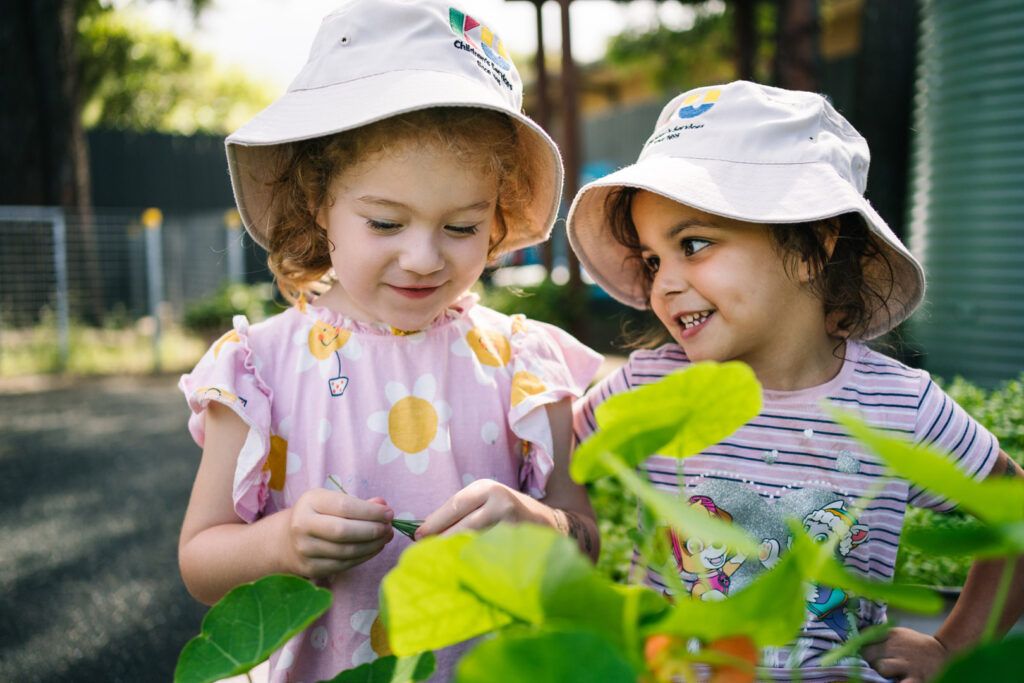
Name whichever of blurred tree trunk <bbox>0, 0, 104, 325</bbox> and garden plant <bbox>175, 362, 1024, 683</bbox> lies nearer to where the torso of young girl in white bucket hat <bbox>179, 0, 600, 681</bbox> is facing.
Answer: the garden plant

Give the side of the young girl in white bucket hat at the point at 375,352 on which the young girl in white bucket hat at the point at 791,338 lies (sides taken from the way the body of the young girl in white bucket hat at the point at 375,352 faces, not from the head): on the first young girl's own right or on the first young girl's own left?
on the first young girl's own left

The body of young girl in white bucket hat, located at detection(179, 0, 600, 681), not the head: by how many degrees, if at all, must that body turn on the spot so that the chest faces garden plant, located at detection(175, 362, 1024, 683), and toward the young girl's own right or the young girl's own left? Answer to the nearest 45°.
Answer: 0° — they already face it

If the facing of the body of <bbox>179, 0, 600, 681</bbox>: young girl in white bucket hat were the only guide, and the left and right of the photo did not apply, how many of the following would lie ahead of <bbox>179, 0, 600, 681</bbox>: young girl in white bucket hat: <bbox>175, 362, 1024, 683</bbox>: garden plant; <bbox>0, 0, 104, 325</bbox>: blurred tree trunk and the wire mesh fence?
1

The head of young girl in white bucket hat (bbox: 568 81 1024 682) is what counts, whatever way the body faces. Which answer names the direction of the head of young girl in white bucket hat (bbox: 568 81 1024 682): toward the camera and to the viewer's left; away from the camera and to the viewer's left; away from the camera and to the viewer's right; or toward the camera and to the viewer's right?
toward the camera and to the viewer's left

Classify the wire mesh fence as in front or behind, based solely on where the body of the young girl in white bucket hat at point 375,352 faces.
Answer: behind

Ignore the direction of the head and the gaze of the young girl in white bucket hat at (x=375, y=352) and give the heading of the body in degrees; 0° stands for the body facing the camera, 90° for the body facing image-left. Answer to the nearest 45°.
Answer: approximately 0°

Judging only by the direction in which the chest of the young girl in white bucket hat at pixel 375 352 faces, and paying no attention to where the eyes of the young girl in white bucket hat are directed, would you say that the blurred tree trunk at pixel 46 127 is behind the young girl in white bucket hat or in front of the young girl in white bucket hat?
behind

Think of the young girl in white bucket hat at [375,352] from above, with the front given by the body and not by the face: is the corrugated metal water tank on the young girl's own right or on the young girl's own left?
on the young girl's own left
